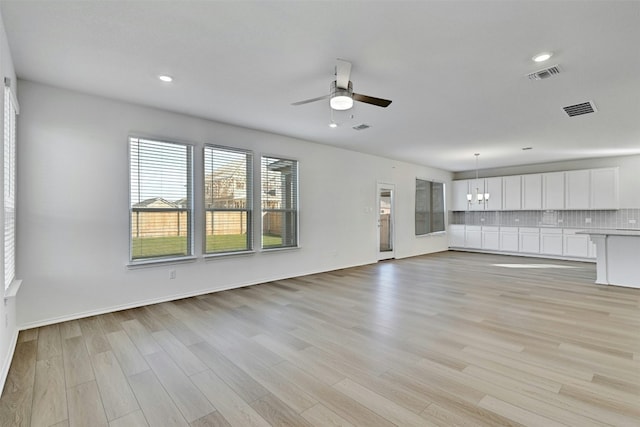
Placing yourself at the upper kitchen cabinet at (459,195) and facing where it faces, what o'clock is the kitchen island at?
The kitchen island is roughly at 11 o'clock from the upper kitchen cabinet.

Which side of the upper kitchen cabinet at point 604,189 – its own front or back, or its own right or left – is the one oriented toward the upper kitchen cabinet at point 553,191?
right

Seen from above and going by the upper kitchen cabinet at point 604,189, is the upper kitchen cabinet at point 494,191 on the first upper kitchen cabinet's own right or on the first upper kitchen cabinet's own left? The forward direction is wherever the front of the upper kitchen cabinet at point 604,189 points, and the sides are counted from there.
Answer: on the first upper kitchen cabinet's own right

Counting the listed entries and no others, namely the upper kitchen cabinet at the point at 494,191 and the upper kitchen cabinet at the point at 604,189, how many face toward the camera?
2

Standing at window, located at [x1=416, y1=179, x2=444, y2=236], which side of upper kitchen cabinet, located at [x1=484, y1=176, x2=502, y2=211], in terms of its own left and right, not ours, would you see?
right

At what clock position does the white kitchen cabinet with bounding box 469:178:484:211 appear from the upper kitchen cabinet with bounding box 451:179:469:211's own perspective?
The white kitchen cabinet is roughly at 10 o'clock from the upper kitchen cabinet.

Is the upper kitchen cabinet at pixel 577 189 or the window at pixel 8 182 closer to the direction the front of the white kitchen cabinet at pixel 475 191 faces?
the window

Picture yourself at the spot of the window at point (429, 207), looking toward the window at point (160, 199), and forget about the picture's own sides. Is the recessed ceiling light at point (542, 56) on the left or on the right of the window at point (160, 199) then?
left
